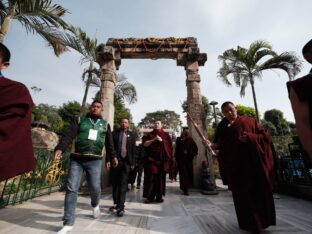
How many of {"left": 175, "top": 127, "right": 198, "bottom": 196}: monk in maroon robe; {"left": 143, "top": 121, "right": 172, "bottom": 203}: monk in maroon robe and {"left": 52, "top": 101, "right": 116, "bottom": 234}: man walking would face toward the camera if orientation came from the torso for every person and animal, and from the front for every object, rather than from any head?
3

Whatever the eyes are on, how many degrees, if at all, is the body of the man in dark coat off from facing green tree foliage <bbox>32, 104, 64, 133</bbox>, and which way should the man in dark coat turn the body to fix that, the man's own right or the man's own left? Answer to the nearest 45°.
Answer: approximately 135° to the man's own right

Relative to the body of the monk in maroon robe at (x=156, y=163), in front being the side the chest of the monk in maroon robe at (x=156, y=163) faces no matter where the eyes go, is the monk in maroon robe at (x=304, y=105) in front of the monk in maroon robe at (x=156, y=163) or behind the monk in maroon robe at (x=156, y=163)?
in front

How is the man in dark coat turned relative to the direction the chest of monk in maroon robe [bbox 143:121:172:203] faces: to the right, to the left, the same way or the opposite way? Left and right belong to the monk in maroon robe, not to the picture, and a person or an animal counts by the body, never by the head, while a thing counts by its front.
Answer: the same way

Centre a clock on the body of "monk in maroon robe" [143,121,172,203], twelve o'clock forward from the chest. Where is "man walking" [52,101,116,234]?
The man walking is roughly at 1 o'clock from the monk in maroon robe.

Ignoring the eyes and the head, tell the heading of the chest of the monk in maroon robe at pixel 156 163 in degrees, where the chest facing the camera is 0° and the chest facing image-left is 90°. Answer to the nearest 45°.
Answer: approximately 0°

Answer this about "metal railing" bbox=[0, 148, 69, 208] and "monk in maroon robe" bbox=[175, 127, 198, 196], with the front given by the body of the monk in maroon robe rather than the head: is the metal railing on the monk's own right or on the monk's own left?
on the monk's own right

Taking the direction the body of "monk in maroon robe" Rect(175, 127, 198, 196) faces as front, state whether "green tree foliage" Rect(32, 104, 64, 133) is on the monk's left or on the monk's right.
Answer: on the monk's right

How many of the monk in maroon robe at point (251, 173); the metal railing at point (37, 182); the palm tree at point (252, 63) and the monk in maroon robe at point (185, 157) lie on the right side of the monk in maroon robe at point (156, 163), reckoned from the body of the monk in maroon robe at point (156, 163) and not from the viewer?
1

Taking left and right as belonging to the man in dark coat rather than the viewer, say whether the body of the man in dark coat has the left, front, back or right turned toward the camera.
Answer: front

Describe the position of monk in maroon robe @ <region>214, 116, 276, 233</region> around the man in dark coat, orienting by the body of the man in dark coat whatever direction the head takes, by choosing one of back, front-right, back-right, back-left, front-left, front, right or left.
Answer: front-left

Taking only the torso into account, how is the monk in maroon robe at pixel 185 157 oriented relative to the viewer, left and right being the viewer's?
facing the viewer

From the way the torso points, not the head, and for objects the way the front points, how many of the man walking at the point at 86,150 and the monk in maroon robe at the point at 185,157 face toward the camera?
2

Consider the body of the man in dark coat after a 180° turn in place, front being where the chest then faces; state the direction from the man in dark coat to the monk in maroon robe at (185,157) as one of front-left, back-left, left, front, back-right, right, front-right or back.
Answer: front-right

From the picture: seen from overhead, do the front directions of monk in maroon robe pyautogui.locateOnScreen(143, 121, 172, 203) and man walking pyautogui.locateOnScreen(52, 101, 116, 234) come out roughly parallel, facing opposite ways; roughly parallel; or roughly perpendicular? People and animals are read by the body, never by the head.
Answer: roughly parallel

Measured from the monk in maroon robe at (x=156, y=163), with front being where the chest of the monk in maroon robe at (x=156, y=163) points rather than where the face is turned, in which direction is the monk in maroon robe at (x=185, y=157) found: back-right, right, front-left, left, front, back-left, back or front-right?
back-left

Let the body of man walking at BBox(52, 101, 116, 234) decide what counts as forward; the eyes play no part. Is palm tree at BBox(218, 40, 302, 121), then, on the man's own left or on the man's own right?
on the man's own left

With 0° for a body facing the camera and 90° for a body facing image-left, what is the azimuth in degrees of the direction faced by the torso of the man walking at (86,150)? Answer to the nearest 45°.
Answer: approximately 0°
